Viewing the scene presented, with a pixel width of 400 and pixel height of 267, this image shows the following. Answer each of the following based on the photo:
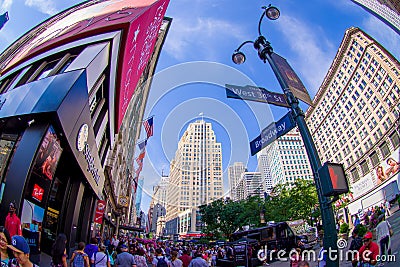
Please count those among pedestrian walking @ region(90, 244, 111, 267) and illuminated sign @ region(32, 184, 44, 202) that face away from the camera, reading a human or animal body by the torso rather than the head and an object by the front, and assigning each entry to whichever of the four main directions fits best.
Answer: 1

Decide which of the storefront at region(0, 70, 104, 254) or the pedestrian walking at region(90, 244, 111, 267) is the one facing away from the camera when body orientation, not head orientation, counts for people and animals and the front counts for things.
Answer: the pedestrian walking

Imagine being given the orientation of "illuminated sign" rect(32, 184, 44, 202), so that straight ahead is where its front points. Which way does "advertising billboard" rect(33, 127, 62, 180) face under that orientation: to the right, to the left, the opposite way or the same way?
the same way

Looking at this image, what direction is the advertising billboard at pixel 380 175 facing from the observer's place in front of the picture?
facing the viewer and to the left of the viewer

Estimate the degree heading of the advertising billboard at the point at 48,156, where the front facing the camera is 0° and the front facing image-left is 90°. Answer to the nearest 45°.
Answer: approximately 315°

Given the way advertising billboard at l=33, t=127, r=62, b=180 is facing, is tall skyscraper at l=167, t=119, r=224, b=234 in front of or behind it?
in front

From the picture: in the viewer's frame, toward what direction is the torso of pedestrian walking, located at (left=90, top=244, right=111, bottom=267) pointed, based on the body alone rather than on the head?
away from the camera

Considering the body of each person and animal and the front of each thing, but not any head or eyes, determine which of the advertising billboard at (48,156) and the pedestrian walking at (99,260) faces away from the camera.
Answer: the pedestrian walking

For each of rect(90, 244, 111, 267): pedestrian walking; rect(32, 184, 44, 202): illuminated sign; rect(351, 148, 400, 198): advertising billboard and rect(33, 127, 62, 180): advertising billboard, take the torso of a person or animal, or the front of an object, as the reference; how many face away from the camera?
1

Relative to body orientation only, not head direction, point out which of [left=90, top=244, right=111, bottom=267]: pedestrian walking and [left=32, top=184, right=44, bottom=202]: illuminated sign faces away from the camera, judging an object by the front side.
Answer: the pedestrian walking

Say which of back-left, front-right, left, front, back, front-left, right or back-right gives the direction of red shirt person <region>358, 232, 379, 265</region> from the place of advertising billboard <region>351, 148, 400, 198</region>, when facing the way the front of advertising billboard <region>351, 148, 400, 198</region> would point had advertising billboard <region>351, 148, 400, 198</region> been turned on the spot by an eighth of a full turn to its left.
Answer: front

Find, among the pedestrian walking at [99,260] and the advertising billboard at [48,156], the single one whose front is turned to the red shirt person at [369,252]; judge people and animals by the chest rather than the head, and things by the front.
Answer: the advertising billboard

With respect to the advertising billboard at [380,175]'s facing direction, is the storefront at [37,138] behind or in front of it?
in front

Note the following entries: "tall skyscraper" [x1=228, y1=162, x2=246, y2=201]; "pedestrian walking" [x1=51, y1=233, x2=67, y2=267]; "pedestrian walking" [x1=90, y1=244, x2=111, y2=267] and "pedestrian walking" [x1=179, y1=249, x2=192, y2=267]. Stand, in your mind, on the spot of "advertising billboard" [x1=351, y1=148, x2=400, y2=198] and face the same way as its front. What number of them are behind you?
0

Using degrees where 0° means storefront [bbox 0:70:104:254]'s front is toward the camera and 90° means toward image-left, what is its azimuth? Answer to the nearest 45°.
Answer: approximately 315°

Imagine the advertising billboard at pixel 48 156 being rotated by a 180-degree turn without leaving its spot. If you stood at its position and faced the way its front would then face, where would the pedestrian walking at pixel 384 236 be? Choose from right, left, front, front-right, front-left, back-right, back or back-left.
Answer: back
